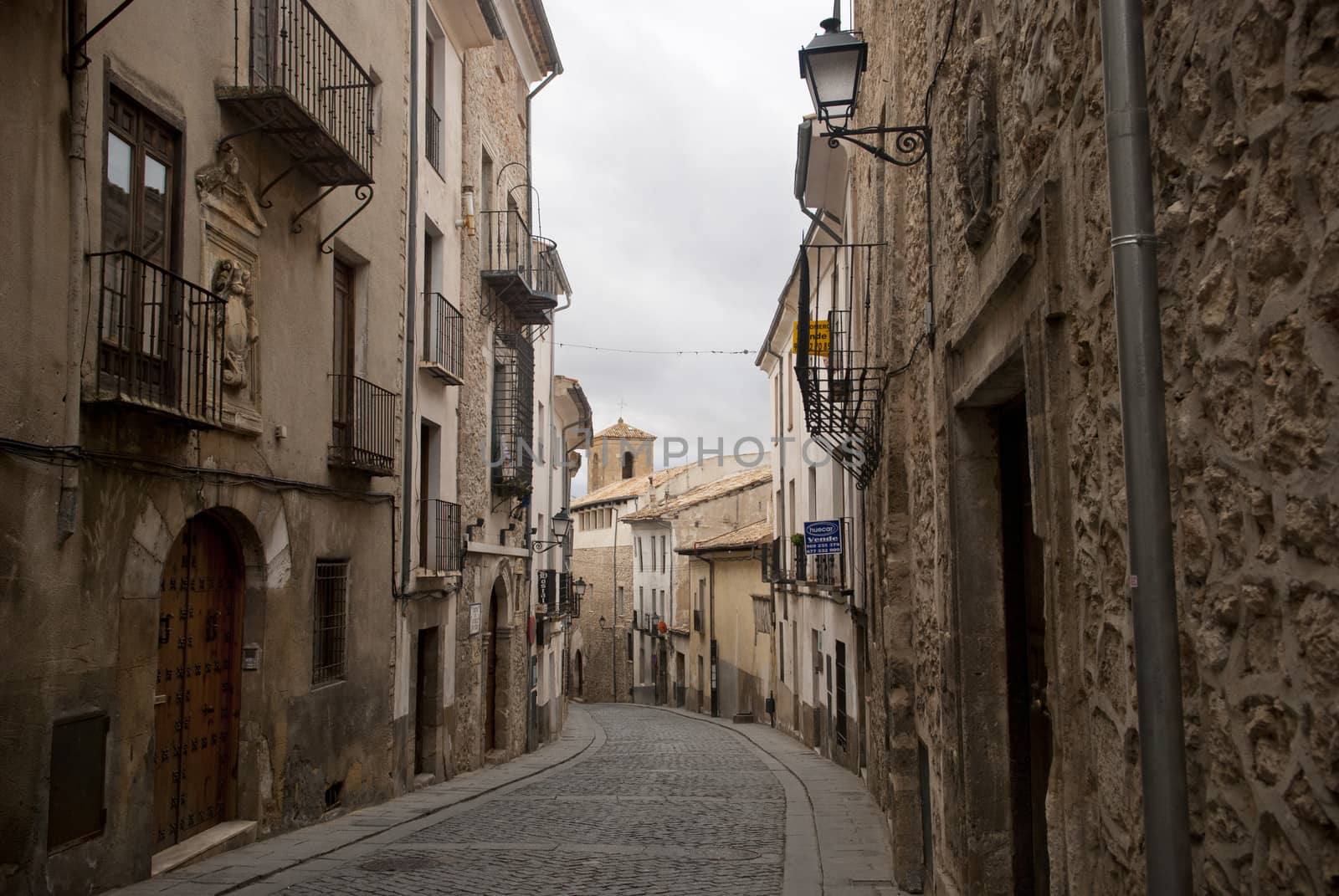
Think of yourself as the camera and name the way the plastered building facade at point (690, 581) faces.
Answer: facing the viewer and to the left of the viewer

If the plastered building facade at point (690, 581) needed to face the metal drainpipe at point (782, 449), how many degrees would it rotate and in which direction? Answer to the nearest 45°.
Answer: approximately 45° to its left

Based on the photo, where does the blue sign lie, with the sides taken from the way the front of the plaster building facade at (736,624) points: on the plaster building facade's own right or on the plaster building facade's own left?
on the plaster building facade's own left

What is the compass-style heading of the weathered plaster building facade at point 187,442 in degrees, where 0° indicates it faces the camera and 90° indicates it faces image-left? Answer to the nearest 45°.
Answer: approximately 315°

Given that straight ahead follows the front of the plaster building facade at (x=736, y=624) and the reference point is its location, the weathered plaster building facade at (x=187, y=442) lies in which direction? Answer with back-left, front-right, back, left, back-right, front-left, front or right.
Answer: front-left

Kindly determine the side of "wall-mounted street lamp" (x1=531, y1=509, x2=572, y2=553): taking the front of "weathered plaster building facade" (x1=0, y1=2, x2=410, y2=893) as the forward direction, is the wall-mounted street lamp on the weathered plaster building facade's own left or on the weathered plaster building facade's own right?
on the weathered plaster building facade's own left

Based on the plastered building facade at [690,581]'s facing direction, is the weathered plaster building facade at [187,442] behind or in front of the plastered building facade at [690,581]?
in front

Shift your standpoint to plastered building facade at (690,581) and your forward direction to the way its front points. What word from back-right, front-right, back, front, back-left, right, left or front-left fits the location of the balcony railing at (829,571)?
front-left

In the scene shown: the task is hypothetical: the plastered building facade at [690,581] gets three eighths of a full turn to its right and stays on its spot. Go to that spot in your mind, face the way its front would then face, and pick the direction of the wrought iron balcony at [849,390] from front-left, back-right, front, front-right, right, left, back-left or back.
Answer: back

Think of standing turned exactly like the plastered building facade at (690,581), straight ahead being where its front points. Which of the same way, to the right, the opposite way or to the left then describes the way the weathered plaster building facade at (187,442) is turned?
to the left

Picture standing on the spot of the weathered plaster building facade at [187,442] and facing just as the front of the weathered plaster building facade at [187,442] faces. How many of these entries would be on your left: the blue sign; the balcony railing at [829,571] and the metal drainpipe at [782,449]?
3

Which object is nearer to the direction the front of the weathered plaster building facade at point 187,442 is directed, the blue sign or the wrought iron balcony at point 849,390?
the wrought iron balcony

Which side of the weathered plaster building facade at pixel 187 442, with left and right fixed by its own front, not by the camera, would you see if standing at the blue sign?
left

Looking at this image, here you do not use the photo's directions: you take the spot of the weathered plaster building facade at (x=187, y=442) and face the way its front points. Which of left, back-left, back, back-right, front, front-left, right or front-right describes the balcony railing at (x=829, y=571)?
left

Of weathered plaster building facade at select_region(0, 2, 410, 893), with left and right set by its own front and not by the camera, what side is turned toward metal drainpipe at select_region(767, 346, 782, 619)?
left
